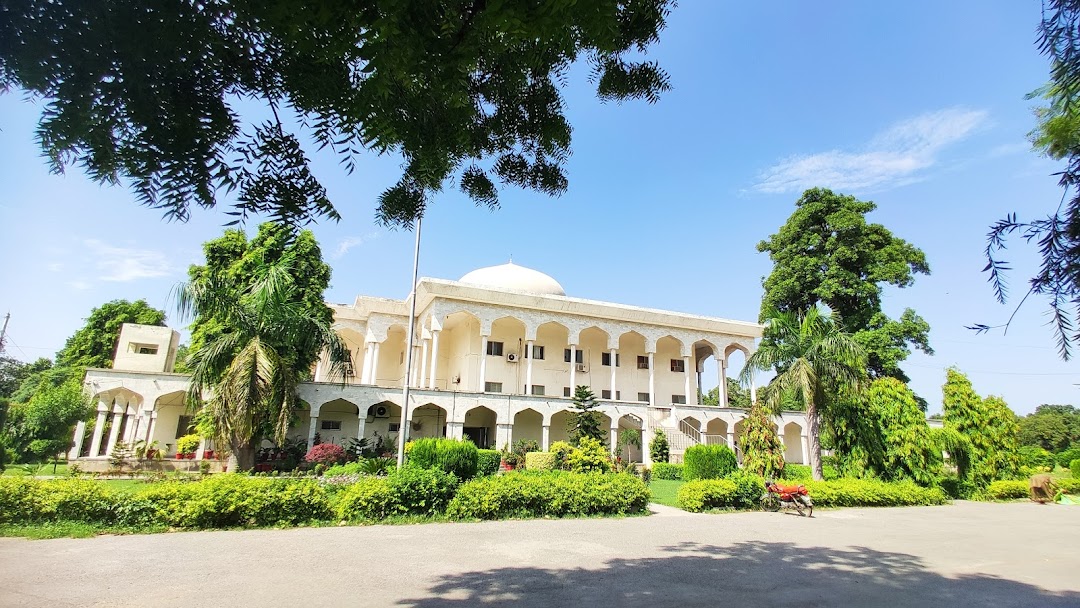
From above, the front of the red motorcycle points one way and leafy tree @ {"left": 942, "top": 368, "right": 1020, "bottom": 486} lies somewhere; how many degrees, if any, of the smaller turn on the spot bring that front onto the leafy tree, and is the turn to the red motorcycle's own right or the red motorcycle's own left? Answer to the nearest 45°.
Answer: approximately 135° to the red motorcycle's own right

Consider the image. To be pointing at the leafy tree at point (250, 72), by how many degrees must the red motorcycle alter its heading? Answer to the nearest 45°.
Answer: approximately 90° to its left

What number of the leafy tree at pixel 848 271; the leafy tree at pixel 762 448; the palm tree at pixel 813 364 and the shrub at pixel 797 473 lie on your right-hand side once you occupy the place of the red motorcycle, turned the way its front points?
4

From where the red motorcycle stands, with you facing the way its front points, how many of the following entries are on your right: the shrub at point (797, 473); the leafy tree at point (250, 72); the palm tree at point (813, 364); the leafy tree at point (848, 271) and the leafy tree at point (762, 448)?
4

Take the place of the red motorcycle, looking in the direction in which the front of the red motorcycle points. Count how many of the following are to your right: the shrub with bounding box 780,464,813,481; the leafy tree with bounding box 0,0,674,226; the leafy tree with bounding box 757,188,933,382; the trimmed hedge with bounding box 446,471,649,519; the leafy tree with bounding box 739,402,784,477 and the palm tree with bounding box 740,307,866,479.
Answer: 4

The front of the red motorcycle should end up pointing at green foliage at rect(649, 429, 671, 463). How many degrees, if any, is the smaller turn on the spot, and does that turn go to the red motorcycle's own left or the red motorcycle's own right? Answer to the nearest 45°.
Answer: approximately 45° to the red motorcycle's own right

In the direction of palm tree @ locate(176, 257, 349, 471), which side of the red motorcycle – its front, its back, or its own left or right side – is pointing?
front

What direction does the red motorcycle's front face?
to the viewer's left

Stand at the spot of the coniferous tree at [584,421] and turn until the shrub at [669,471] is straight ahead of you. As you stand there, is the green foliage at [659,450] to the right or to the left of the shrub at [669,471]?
left

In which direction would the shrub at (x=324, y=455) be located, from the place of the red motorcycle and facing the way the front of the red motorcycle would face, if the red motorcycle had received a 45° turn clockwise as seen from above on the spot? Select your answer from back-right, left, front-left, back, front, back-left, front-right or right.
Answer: front-left

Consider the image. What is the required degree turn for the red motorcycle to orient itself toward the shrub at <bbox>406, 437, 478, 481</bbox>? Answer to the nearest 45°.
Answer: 0° — it already faces it

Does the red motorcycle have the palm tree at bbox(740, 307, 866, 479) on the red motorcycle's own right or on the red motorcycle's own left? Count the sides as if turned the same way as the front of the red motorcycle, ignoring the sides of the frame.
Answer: on the red motorcycle's own right

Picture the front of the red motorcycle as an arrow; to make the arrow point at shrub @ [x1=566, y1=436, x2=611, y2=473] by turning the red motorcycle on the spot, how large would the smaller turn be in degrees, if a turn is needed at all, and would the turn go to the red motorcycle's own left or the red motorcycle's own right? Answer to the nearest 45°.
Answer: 0° — it already faces it
